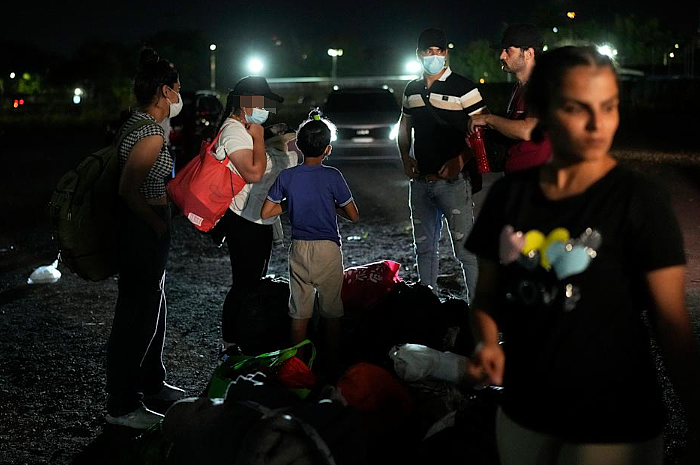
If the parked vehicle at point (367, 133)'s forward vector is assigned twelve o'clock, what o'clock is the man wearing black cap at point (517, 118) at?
The man wearing black cap is roughly at 12 o'clock from the parked vehicle.

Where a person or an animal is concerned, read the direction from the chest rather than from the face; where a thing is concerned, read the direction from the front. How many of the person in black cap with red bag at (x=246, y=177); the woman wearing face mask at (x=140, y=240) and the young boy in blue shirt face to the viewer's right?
2

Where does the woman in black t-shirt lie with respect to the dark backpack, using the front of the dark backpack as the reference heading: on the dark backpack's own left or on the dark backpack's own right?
on the dark backpack's own left

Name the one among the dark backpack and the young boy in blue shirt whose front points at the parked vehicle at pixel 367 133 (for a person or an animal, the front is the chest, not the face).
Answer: the young boy in blue shirt

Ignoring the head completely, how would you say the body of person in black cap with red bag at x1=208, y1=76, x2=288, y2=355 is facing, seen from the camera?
to the viewer's right

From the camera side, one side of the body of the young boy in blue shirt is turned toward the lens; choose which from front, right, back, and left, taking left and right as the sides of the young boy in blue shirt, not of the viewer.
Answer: back

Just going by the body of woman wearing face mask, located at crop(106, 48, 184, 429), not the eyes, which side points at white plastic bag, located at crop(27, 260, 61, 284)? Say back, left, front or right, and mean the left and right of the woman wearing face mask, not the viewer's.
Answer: left

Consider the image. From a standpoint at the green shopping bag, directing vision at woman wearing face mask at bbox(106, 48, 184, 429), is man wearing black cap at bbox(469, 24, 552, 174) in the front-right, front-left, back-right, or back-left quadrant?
back-right

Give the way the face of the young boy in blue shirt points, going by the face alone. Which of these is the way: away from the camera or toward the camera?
away from the camera

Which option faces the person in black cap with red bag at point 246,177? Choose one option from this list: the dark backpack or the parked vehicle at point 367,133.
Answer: the parked vehicle

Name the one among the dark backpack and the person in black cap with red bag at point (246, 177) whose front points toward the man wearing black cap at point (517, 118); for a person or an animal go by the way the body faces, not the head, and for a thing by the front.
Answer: the person in black cap with red bag at point (246, 177)

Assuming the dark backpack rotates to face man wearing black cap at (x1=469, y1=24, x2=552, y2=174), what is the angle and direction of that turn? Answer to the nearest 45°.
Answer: approximately 180°

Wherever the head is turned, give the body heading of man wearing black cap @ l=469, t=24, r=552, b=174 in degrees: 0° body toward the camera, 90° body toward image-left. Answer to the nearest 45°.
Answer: approximately 90°
